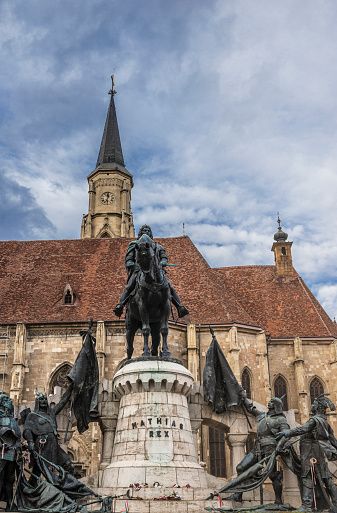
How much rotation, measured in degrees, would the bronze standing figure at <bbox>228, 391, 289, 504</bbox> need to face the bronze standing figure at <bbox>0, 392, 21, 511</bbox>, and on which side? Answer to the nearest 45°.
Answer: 0° — it already faces it

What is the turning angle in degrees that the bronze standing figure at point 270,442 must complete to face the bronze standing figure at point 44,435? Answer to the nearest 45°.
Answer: approximately 45° to its right

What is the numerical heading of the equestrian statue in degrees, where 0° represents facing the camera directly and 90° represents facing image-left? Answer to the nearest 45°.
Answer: approximately 0°

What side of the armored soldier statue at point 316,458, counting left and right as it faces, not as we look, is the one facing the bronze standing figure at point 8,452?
front
